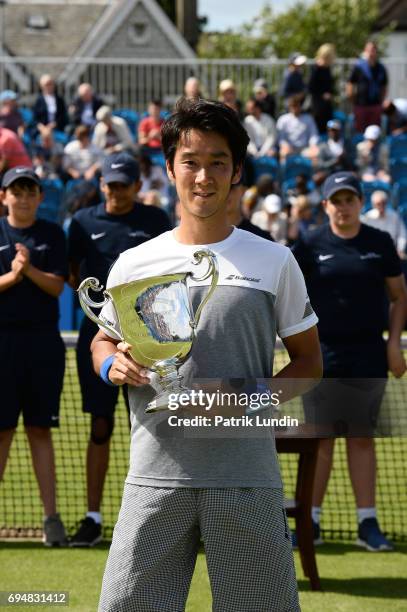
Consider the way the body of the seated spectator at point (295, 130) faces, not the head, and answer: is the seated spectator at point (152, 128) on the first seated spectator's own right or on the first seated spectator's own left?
on the first seated spectator's own right

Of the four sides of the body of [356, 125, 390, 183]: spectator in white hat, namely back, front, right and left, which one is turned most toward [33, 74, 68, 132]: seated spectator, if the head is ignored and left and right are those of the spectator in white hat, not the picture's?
right

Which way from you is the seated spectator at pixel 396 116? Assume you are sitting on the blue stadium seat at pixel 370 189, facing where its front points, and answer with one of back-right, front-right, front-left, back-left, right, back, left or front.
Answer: back

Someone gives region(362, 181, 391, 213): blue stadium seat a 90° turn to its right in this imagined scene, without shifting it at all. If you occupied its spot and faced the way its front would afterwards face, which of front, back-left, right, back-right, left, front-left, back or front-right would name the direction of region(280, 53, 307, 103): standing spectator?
front-right

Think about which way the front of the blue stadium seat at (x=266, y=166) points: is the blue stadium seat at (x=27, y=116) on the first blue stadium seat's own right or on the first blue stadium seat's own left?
on the first blue stadium seat's own right

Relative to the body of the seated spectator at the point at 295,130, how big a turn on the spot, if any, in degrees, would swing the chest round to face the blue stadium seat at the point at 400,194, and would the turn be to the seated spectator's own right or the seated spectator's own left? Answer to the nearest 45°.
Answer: approximately 90° to the seated spectator's own left

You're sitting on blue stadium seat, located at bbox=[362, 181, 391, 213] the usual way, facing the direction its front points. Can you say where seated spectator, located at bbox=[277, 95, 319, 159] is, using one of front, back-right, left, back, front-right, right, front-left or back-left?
back-right

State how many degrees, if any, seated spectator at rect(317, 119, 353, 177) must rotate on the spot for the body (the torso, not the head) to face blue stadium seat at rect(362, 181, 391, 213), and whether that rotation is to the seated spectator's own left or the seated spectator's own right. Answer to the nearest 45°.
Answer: approximately 45° to the seated spectator's own left

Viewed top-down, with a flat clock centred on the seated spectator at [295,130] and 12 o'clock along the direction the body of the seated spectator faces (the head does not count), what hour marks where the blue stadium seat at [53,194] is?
The blue stadium seat is roughly at 2 o'clock from the seated spectator.

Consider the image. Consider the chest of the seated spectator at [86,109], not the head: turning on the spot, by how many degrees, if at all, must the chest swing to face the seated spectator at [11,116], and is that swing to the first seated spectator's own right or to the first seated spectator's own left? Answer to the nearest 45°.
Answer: approximately 45° to the first seated spectator's own right
